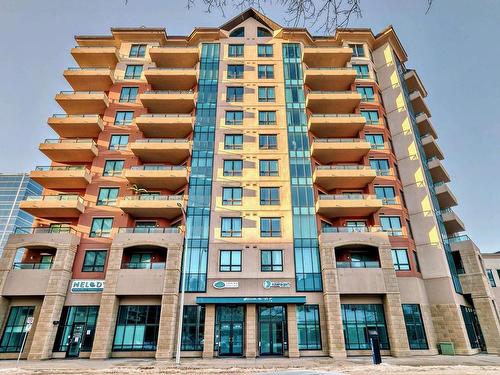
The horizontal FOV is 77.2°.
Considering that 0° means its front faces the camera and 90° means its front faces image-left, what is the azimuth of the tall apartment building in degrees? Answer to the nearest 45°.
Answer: approximately 0°
